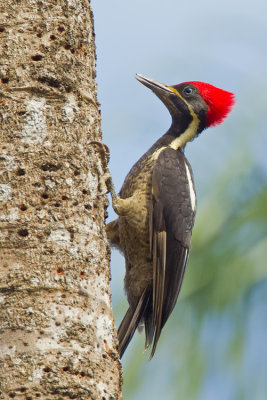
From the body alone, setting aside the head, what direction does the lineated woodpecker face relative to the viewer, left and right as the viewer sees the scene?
facing to the left of the viewer
